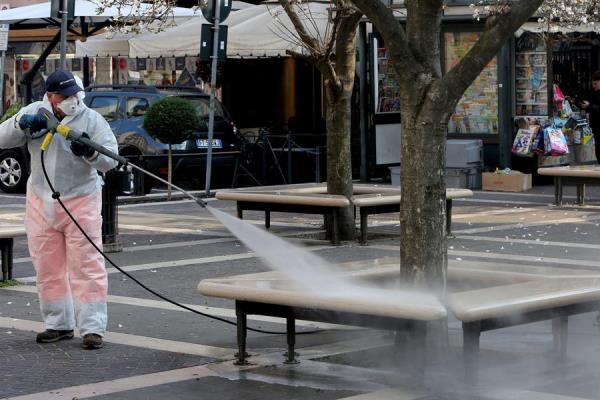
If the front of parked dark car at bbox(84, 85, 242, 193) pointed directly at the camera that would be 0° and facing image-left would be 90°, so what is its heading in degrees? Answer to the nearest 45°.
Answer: approximately 135°

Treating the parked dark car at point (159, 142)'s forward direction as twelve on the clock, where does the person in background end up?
The person in background is roughly at 5 o'clock from the parked dark car.

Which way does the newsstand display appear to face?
toward the camera

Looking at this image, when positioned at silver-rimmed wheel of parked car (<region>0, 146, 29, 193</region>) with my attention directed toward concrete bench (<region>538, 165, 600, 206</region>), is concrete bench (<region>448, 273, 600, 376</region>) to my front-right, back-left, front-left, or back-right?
front-right

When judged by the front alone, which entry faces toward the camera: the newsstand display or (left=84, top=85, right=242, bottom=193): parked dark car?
the newsstand display

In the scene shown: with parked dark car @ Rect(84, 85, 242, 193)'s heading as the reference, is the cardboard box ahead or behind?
behind

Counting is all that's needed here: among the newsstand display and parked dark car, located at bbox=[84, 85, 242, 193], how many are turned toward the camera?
1

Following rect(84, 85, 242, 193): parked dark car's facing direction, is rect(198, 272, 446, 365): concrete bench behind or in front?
behind

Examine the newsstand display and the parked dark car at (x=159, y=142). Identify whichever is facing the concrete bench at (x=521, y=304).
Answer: the newsstand display

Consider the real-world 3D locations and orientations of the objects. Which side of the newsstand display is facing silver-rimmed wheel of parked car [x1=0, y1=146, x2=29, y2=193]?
right

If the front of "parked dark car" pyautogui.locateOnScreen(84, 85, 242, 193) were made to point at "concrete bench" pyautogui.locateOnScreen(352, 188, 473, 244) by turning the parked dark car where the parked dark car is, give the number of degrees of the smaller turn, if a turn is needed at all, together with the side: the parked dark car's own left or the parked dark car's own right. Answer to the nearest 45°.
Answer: approximately 135° to the parked dark car's own left

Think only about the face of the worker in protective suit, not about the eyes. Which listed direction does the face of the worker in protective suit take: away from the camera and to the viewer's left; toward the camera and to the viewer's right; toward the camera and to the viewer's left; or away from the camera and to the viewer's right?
toward the camera and to the viewer's right

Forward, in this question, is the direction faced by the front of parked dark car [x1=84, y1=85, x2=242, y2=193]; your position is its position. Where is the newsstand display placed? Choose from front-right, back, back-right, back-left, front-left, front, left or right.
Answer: back-right
